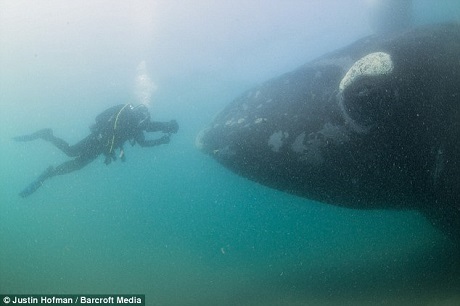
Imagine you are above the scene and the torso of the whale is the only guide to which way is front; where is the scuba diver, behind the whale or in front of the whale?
in front

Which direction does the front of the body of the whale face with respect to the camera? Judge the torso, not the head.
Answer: to the viewer's left
